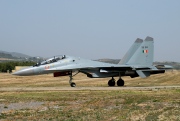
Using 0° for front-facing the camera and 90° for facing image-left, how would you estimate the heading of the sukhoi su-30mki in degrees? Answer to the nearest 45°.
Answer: approximately 90°
